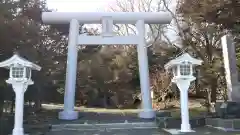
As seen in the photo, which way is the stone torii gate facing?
toward the camera

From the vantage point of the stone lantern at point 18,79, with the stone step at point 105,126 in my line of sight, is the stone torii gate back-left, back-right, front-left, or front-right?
front-left

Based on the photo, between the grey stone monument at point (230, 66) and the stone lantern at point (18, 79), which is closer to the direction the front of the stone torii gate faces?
the stone lantern

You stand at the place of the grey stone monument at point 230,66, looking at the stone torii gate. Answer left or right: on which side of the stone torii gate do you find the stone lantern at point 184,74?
left

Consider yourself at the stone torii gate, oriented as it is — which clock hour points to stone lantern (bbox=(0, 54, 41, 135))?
The stone lantern is roughly at 1 o'clock from the stone torii gate.

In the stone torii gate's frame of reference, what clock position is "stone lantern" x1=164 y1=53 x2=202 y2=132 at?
The stone lantern is roughly at 11 o'clock from the stone torii gate.

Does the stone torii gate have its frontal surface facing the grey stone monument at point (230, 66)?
no

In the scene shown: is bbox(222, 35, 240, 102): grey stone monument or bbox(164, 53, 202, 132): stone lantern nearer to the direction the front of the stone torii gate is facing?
the stone lantern

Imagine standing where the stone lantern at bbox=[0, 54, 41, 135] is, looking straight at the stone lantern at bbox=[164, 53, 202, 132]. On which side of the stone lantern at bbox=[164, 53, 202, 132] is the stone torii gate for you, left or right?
left
